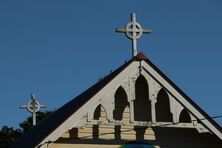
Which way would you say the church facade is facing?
toward the camera
